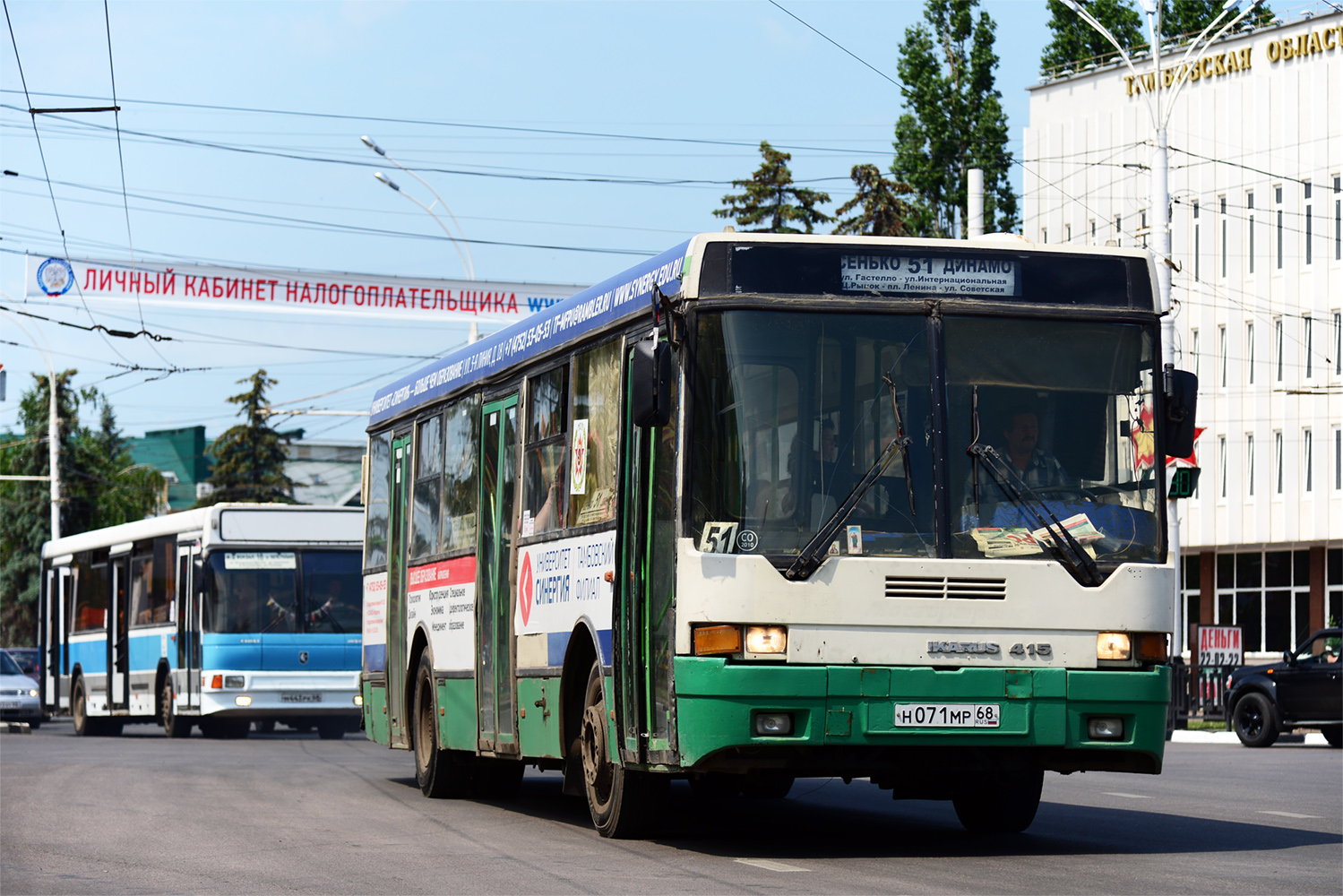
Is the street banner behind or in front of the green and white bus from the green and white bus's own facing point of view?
behind

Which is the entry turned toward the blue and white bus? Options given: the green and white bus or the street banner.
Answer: the street banner

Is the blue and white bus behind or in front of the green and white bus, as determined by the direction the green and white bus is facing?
behind

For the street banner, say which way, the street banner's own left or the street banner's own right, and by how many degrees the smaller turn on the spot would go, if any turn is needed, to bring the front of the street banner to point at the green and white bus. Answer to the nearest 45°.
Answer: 0° — it already faces it

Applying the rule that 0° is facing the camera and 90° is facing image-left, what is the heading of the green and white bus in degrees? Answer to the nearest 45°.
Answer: approximately 0°

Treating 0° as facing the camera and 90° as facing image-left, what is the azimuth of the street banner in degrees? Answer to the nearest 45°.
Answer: approximately 0°

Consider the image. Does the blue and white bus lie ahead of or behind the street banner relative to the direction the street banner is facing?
ahead

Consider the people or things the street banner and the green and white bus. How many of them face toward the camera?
2

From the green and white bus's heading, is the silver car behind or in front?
behind
